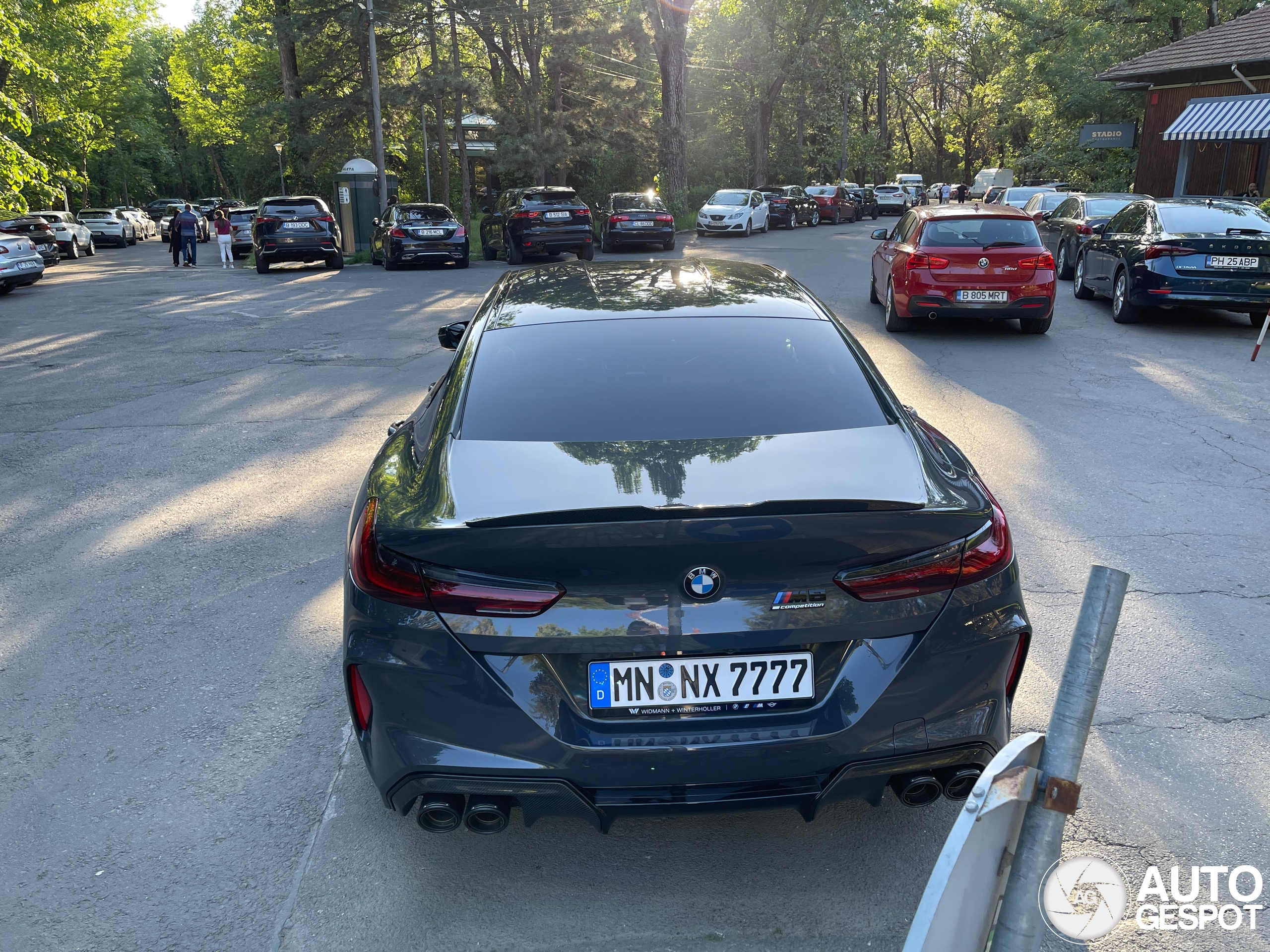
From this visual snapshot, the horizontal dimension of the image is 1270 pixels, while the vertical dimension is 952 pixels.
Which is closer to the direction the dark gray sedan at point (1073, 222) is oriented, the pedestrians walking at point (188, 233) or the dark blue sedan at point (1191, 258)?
the pedestrians walking

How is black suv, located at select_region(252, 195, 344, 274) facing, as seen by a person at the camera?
facing away from the viewer

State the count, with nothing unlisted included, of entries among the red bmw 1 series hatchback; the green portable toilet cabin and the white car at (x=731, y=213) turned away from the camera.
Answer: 1

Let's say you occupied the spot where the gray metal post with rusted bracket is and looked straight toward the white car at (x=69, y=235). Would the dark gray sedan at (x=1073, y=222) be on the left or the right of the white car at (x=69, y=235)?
right

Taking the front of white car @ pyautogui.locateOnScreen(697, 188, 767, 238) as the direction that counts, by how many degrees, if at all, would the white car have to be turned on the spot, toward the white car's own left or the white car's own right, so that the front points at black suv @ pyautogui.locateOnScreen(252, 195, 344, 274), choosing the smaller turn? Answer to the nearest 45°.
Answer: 0° — it already faces it

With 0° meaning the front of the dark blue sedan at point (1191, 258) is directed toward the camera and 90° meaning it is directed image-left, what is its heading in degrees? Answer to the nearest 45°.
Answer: approximately 135°

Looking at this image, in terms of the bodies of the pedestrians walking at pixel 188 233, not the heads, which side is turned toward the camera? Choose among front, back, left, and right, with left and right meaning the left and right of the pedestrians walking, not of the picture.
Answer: back

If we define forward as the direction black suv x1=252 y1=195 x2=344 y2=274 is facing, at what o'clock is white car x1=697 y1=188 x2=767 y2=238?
The white car is roughly at 2 o'clock from the black suv.

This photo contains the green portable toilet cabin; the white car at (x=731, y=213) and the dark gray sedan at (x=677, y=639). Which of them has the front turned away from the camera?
the dark gray sedan

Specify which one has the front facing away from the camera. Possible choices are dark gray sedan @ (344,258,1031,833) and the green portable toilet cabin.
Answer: the dark gray sedan

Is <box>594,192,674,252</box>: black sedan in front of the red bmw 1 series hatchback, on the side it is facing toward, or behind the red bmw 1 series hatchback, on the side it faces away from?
in front

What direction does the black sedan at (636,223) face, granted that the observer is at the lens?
facing away from the viewer

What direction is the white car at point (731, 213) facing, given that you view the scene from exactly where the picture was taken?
facing the viewer and to the left of the viewer

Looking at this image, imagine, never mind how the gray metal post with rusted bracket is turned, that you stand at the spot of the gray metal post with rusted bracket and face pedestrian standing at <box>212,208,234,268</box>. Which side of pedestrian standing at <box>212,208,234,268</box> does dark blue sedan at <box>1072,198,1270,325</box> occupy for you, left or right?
right
